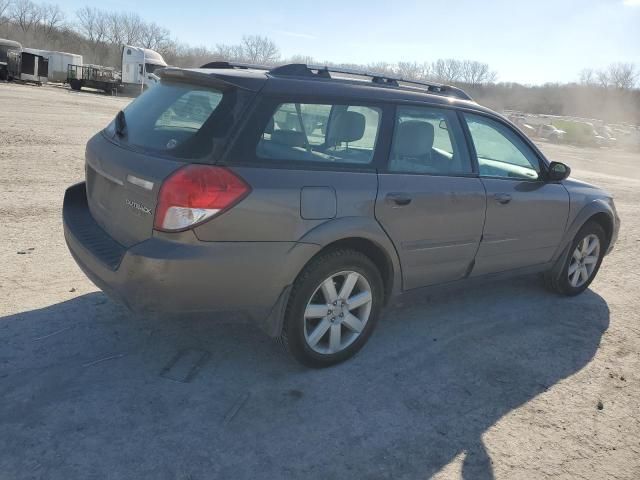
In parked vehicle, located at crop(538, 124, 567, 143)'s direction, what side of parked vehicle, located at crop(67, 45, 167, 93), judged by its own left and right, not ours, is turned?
front

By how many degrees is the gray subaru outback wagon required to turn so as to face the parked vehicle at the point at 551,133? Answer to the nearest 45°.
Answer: approximately 45° to its left

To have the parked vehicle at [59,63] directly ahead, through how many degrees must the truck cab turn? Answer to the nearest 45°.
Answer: approximately 135° to its left

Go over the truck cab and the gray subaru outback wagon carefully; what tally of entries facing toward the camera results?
0

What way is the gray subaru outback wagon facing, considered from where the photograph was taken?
facing away from the viewer and to the right of the viewer

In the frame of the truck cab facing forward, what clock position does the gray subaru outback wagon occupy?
The gray subaru outback wagon is roughly at 3 o'clock from the truck cab.

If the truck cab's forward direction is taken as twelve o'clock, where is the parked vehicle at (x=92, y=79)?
The parked vehicle is roughly at 7 o'clock from the truck cab.

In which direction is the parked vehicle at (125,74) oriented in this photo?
to the viewer's right

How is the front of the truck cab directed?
to the viewer's right

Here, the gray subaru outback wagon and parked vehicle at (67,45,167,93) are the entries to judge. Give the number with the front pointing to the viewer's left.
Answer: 0

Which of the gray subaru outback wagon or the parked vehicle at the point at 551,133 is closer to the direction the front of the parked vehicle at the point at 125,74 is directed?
the parked vehicle

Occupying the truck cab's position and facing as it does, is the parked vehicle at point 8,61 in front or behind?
behind

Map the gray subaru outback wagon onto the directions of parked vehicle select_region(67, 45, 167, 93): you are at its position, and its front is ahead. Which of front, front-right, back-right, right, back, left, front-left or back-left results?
right
